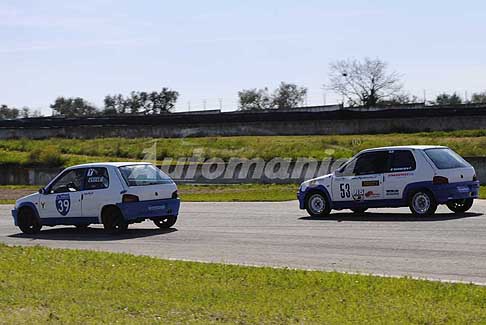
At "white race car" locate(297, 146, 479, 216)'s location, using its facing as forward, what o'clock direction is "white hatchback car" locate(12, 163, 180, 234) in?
The white hatchback car is roughly at 10 o'clock from the white race car.

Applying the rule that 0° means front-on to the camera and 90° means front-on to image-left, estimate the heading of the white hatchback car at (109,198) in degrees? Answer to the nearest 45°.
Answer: approximately 135°

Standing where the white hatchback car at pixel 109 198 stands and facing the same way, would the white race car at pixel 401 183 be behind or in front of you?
behind

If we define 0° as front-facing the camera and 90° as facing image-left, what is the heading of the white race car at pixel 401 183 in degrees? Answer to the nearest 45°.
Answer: approximately 135°

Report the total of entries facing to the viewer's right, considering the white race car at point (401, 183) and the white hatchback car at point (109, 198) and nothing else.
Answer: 0
